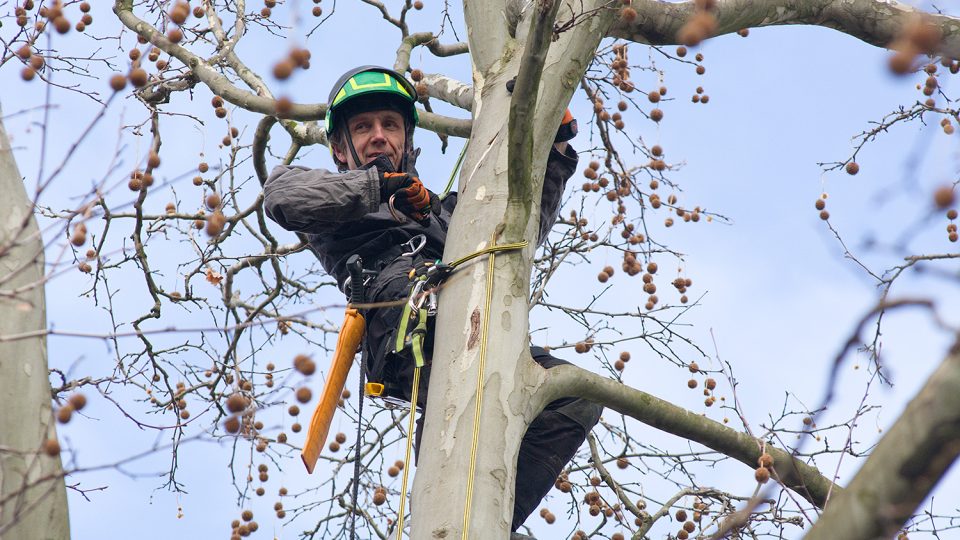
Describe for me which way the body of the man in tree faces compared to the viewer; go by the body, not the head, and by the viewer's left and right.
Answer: facing the viewer and to the right of the viewer
